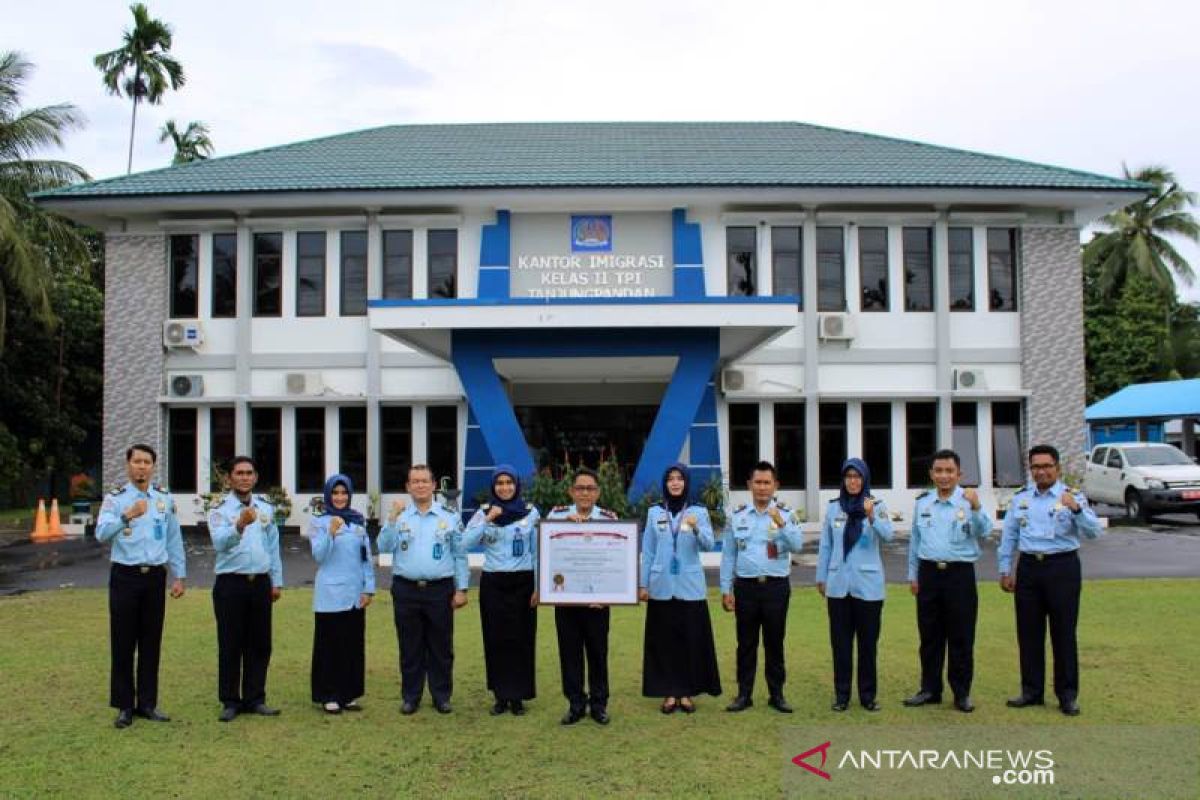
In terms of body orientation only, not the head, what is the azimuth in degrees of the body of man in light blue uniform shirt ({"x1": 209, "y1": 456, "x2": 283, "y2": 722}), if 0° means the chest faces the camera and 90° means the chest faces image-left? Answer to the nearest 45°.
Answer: approximately 0°

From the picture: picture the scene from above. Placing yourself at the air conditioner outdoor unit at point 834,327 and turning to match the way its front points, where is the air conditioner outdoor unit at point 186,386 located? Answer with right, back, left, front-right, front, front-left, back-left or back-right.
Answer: right

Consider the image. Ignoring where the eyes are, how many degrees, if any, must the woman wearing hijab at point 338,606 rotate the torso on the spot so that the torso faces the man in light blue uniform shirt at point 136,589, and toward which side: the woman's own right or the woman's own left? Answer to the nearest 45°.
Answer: approximately 90° to the woman's own right

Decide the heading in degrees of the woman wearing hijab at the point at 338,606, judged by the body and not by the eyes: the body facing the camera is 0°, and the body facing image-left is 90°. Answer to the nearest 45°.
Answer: approximately 0°

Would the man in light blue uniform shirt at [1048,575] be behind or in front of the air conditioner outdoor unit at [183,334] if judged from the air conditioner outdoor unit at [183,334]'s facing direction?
in front

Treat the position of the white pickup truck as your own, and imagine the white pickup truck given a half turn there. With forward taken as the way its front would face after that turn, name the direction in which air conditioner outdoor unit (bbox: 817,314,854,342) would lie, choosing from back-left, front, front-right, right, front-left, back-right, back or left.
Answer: left

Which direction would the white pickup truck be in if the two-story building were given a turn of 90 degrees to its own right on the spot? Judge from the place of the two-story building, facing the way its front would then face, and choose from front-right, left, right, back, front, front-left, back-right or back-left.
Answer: back

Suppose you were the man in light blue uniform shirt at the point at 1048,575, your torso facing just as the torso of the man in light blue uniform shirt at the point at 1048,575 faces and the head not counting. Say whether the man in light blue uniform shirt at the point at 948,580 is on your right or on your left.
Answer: on your right
